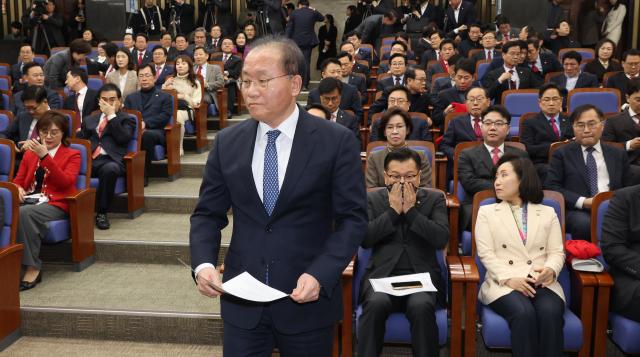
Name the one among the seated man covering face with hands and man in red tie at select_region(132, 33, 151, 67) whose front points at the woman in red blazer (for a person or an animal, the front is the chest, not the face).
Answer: the man in red tie

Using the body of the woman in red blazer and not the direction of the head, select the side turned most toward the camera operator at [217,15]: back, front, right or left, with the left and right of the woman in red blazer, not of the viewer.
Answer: back

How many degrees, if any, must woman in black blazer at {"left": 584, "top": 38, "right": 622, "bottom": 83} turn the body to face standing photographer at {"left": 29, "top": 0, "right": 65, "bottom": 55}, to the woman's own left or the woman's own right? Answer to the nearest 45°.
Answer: approximately 90° to the woman's own right

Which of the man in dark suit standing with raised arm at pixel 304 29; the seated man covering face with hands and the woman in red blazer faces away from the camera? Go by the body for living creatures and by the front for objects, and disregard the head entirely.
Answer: the man in dark suit standing with raised arm

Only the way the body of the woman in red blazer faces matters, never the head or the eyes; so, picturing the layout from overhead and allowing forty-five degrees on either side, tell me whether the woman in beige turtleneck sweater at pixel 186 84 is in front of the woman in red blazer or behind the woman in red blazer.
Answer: behind

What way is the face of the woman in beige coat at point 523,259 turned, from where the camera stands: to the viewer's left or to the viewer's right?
to the viewer's left

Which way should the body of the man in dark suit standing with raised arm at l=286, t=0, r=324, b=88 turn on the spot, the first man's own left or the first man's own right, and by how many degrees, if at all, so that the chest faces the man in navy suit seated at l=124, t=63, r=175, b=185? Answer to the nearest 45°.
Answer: approximately 180°

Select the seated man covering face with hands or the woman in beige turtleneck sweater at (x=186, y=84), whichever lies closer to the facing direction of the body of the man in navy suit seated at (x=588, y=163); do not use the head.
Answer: the seated man covering face with hands

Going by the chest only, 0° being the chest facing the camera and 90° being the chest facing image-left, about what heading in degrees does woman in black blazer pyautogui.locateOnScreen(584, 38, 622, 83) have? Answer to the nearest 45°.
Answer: approximately 0°

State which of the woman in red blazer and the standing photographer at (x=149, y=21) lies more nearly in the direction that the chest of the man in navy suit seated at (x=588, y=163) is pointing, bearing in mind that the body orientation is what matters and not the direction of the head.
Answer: the woman in red blazer

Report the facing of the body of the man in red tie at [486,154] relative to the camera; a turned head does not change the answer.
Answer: toward the camera

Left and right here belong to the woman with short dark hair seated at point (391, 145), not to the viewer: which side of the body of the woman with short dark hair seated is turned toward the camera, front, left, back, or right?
front

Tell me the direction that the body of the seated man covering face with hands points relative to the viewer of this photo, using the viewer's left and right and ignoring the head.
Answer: facing the viewer
